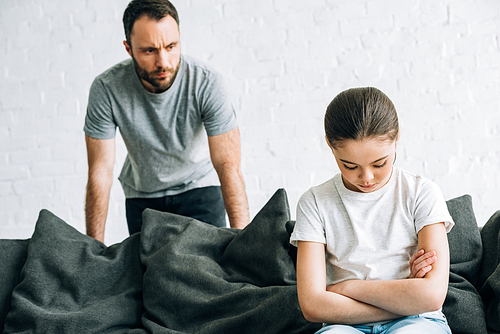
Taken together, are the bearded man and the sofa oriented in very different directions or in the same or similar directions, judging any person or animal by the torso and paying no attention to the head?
same or similar directions

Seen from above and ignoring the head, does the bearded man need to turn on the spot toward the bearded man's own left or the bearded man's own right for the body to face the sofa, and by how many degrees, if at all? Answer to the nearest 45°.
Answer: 0° — they already face it

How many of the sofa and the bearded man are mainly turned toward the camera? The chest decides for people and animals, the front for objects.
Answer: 2

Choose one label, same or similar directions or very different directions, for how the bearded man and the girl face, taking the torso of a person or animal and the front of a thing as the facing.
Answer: same or similar directions

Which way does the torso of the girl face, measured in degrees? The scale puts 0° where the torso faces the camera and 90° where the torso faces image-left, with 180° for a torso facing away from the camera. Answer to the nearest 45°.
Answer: approximately 0°

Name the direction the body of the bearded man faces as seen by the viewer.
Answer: toward the camera

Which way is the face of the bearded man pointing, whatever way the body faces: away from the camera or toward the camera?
toward the camera

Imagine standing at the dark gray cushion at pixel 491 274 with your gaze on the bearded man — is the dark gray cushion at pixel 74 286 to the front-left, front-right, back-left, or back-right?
front-left

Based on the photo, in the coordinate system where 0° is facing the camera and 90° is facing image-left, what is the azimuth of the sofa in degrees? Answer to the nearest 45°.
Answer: approximately 0°

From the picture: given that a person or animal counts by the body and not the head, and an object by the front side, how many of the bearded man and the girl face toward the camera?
2
